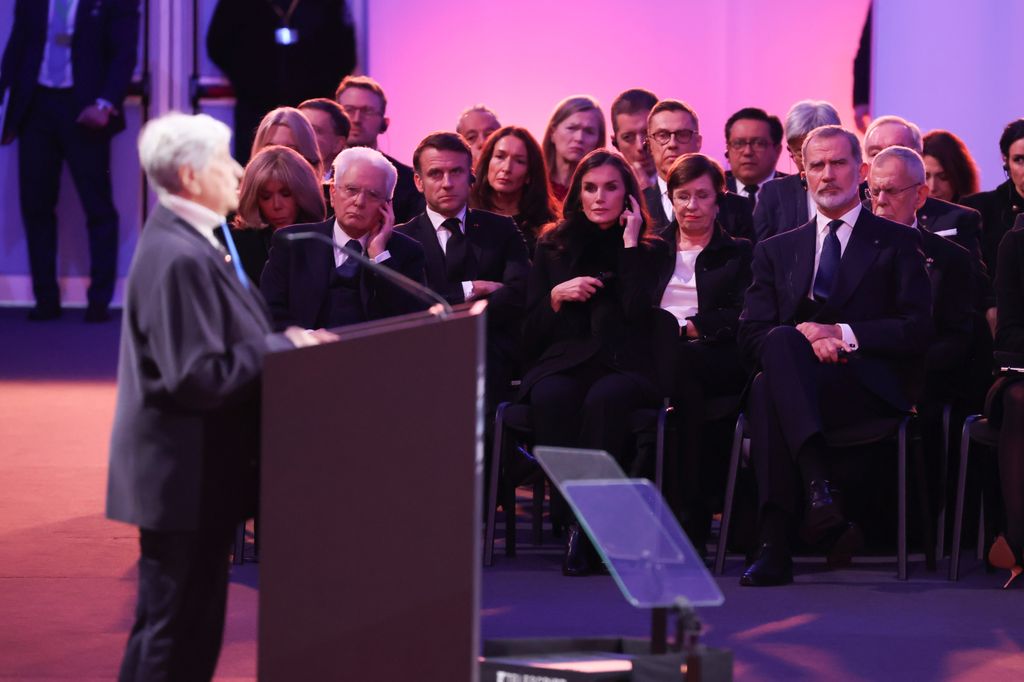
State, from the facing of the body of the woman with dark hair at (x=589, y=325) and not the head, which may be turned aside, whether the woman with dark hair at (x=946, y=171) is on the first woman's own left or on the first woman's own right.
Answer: on the first woman's own left

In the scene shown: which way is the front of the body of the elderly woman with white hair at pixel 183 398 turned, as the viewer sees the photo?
to the viewer's right

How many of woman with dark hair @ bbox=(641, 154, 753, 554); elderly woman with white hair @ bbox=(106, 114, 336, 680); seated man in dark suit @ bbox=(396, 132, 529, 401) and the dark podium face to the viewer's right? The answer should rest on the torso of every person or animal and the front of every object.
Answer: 2

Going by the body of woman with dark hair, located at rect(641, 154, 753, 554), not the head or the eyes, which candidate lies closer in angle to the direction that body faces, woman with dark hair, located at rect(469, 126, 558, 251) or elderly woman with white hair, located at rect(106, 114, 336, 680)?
the elderly woman with white hair

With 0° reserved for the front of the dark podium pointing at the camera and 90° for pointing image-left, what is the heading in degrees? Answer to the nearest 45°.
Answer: approximately 270°

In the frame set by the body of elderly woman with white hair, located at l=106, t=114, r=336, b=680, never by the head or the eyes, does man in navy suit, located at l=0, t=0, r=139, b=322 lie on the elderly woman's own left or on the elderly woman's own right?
on the elderly woman's own left

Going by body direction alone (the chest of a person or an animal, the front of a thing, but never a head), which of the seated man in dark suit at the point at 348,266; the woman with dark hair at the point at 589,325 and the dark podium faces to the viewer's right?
the dark podium

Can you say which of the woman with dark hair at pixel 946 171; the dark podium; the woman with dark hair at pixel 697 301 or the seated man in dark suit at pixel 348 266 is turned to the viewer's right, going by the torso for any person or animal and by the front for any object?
the dark podium

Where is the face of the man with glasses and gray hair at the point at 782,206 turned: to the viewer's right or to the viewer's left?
to the viewer's left

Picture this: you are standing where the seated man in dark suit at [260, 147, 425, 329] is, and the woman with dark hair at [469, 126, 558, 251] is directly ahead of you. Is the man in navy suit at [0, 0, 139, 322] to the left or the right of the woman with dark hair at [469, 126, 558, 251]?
left

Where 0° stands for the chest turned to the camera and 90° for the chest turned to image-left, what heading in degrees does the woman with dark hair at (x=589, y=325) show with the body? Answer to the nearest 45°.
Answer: approximately 0°
